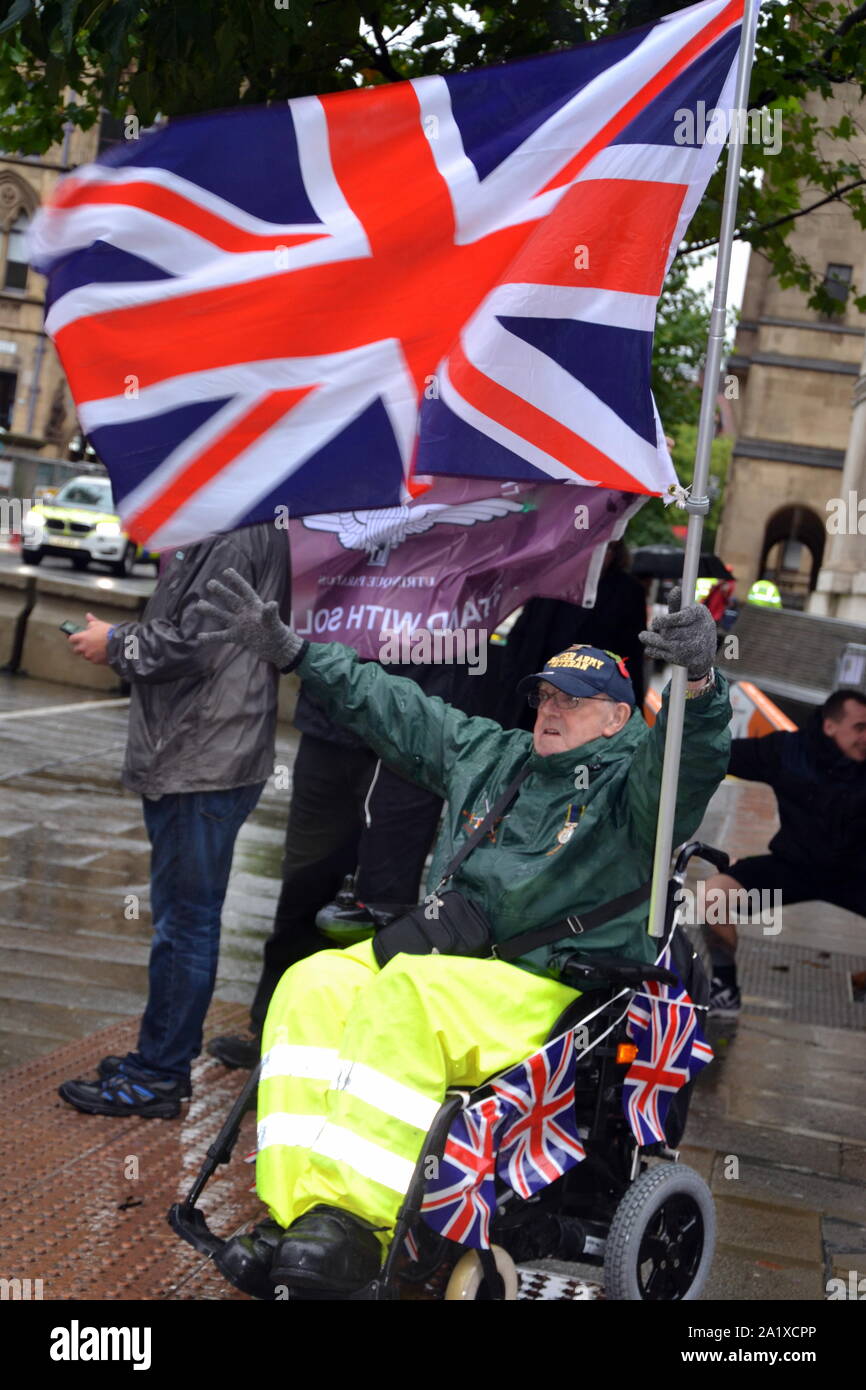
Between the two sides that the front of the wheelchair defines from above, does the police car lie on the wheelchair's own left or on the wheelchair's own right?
on the wheelchair's own right

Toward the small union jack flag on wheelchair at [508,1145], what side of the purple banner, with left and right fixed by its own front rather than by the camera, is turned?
back

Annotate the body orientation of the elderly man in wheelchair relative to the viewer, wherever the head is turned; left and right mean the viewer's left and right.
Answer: facing the viewer and to the left of the viewer

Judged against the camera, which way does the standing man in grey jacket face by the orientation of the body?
to the viewer's left

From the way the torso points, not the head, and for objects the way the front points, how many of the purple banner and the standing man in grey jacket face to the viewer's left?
1

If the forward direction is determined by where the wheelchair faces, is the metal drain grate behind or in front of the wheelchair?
behind

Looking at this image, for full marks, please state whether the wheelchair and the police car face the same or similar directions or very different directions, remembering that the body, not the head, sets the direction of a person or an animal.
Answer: same or similar directions

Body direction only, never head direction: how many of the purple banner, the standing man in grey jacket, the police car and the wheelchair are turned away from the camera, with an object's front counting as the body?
1

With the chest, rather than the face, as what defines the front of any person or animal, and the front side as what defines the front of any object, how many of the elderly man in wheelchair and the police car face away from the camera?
0

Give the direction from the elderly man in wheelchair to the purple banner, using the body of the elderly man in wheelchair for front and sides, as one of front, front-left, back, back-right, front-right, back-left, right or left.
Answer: back-right

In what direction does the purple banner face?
away from the camera

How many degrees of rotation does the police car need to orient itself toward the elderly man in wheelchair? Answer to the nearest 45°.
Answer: approximately 45° to its left

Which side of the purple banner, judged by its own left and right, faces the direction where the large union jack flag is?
back
